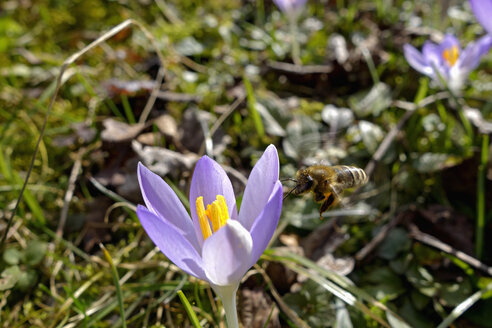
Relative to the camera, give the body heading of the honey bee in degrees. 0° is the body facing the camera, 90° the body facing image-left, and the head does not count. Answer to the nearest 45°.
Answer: approximately 90°

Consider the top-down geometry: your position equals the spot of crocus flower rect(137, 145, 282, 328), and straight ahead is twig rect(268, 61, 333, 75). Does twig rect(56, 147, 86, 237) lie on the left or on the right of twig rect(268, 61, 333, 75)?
left

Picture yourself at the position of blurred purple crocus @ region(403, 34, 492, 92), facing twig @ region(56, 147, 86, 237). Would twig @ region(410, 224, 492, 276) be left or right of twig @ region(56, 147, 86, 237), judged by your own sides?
left

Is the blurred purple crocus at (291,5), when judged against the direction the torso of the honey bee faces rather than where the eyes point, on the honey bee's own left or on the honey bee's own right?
on the honey bee's own right

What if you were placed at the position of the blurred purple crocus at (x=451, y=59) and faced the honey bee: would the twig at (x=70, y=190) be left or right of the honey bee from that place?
right

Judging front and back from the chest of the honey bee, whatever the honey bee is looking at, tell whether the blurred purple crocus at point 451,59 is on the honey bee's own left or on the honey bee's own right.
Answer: on the honey bee's own right
